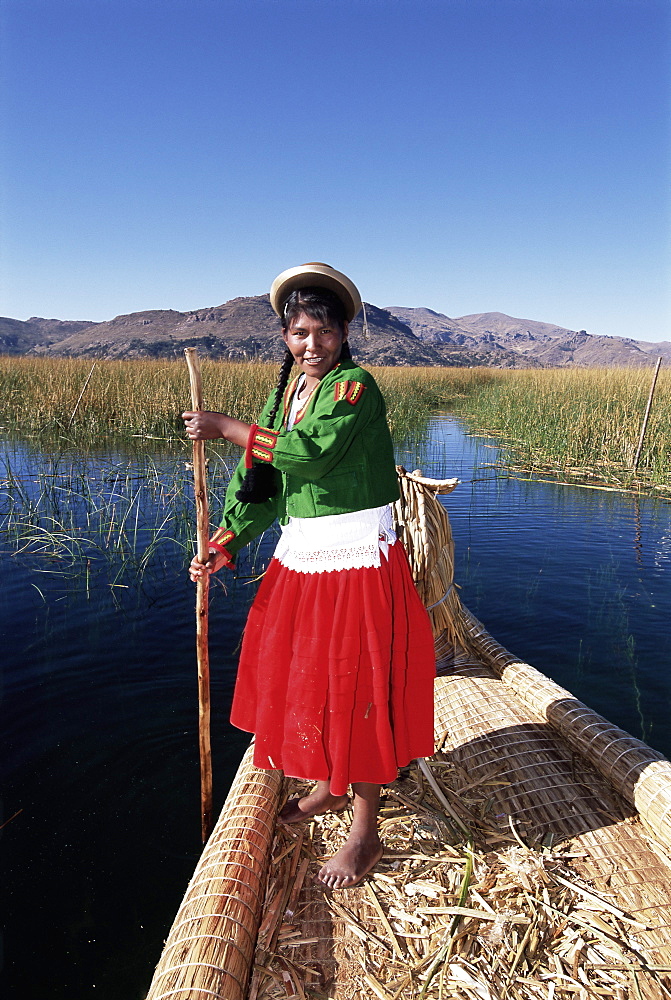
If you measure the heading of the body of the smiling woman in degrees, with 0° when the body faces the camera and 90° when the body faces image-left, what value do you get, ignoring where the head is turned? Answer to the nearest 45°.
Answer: approximately 45°

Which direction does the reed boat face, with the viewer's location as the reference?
facing away from the viewer
